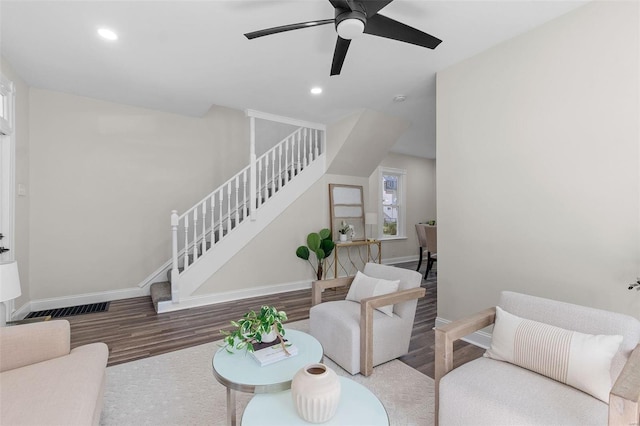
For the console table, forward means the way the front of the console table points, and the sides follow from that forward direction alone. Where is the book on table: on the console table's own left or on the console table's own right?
on the console table's own right

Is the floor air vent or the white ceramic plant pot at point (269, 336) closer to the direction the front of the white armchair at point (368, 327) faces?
the white ceramic plant pot

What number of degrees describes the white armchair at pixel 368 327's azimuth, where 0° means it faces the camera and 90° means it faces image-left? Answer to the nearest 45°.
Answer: approximately 45°

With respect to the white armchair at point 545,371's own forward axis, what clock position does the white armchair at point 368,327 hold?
the white armchair at point 368,327 is roughly at 2 o'clock from the white armchair at point 545,371.

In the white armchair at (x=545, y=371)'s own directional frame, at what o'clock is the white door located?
The white door is roughly at 1 o'clock from the white armchair.

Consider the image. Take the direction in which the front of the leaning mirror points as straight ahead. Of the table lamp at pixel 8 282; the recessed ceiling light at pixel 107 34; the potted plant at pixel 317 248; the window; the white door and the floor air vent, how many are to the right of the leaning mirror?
5

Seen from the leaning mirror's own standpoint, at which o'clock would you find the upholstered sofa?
The upholstered sofa is roughly at 2 o'clock from the leaning mirror.

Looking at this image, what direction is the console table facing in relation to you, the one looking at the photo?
facing the viewer and to the right of the viewer

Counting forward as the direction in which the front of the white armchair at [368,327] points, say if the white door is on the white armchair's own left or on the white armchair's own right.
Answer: on the white armchair's own right

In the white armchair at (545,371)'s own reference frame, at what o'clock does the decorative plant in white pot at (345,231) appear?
The decorative plant in white pot is roughly at 3 o'clock from the white armchair.

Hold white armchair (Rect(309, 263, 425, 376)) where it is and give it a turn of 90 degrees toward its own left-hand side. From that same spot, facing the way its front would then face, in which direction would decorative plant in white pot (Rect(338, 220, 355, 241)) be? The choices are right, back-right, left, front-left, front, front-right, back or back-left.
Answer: back-left

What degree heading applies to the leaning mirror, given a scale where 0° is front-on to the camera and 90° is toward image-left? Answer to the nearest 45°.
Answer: approximately 315°

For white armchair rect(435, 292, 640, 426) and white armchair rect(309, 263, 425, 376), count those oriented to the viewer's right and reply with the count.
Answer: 0

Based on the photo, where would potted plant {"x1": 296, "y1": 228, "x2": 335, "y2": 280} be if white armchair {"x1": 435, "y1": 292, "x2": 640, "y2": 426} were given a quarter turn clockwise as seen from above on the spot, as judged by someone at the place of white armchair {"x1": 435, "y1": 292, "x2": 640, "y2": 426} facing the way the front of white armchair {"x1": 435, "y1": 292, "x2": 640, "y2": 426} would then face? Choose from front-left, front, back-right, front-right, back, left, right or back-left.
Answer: front

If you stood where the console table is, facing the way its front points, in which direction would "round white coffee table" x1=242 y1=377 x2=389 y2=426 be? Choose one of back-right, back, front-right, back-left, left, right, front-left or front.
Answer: front-right

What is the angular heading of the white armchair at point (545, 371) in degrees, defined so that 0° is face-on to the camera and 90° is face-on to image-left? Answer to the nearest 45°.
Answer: approximately 45°
